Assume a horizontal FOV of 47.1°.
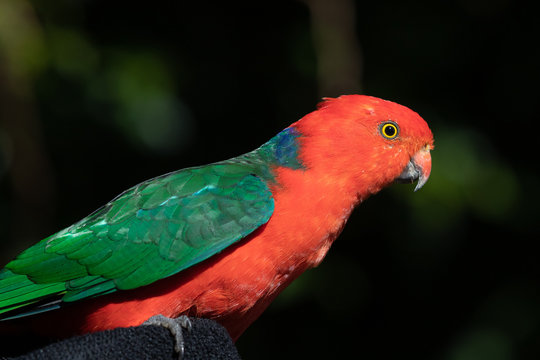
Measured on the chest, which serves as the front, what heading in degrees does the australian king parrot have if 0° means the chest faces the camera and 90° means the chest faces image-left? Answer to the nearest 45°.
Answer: approximately 270°
